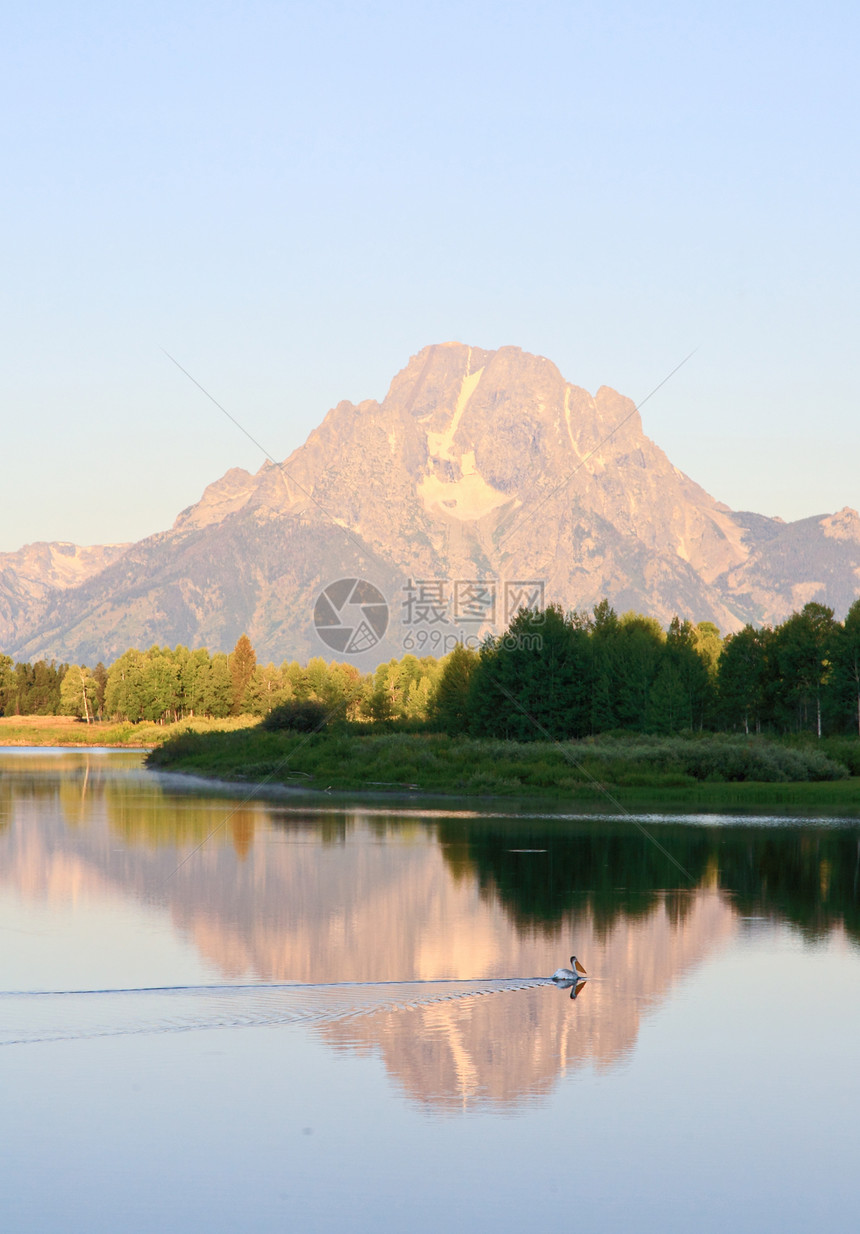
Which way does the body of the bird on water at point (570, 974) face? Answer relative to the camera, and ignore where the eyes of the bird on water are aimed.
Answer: to the viewer's right
